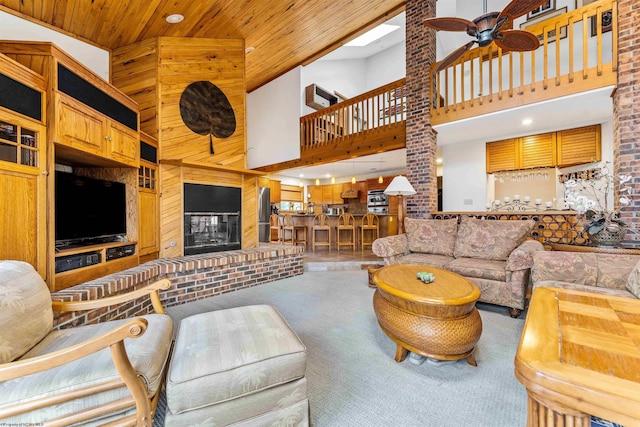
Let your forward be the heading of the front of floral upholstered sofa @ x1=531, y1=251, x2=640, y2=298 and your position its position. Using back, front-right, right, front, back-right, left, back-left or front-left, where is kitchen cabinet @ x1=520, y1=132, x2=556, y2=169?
back-right

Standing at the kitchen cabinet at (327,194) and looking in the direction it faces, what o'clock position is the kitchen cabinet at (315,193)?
the kitchen cabinet at (315,193) is roughly at 4 o'clock from the kitchen cabinet at (327,194).

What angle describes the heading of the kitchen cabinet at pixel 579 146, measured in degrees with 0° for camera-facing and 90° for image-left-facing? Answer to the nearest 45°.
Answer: approximately 45°

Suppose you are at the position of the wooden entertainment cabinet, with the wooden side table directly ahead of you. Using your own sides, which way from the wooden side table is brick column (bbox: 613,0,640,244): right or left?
left

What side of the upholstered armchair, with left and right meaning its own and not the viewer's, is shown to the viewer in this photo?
right

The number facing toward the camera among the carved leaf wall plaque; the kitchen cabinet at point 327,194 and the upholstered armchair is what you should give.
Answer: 2

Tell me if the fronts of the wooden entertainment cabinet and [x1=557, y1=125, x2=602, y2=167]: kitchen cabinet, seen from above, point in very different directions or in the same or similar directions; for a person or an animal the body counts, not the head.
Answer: very different directions

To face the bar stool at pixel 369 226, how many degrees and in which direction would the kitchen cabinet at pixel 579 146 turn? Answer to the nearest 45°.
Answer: approximately 45° to its right
